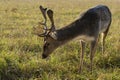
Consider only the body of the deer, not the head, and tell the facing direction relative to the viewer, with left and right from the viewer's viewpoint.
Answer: facing the viewer and to the left of the viewer
